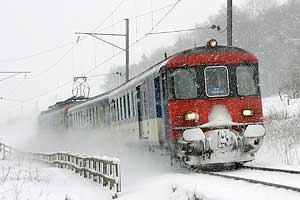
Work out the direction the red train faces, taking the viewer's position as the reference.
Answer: facing the viewer and to the right of the viewer

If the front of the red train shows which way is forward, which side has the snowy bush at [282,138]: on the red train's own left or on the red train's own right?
on the red train's own left
